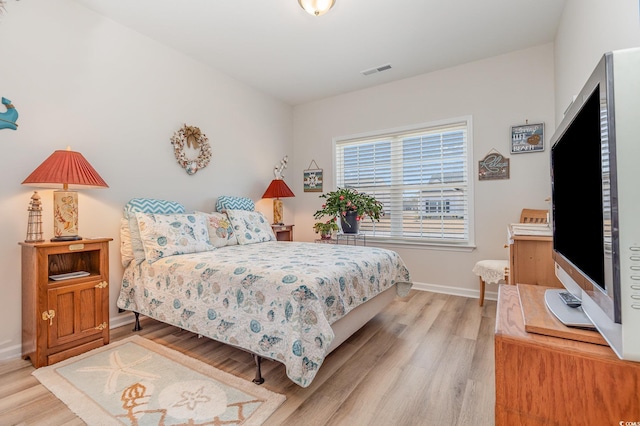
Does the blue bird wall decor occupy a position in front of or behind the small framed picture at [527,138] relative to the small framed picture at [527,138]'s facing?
in front

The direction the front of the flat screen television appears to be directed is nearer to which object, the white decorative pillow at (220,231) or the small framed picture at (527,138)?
the white decorative pillow

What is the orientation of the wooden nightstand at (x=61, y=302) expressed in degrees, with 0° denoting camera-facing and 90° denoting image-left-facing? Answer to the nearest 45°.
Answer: approximately 315°

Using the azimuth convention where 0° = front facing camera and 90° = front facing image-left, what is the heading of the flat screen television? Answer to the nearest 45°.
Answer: approximately 90°

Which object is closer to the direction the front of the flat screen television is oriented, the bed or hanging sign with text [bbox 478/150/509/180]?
the bed

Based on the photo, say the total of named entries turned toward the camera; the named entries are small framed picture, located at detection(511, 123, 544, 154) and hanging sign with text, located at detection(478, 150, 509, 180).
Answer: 2

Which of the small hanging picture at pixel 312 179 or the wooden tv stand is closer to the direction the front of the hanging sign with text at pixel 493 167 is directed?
the wooden tv stand

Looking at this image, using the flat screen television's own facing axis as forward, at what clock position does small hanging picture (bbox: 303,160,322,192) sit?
The small hanging picture is roughly at 1 o'clock from the flat screen television.

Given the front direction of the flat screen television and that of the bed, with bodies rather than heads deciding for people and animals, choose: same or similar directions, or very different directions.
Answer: very different directions

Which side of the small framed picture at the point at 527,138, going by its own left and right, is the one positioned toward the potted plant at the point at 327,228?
right

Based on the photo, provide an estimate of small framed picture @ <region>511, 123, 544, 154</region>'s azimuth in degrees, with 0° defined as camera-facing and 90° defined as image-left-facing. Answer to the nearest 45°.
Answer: approximately 0°

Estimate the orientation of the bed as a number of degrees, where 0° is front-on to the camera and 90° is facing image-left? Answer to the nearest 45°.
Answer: approximately 315°
